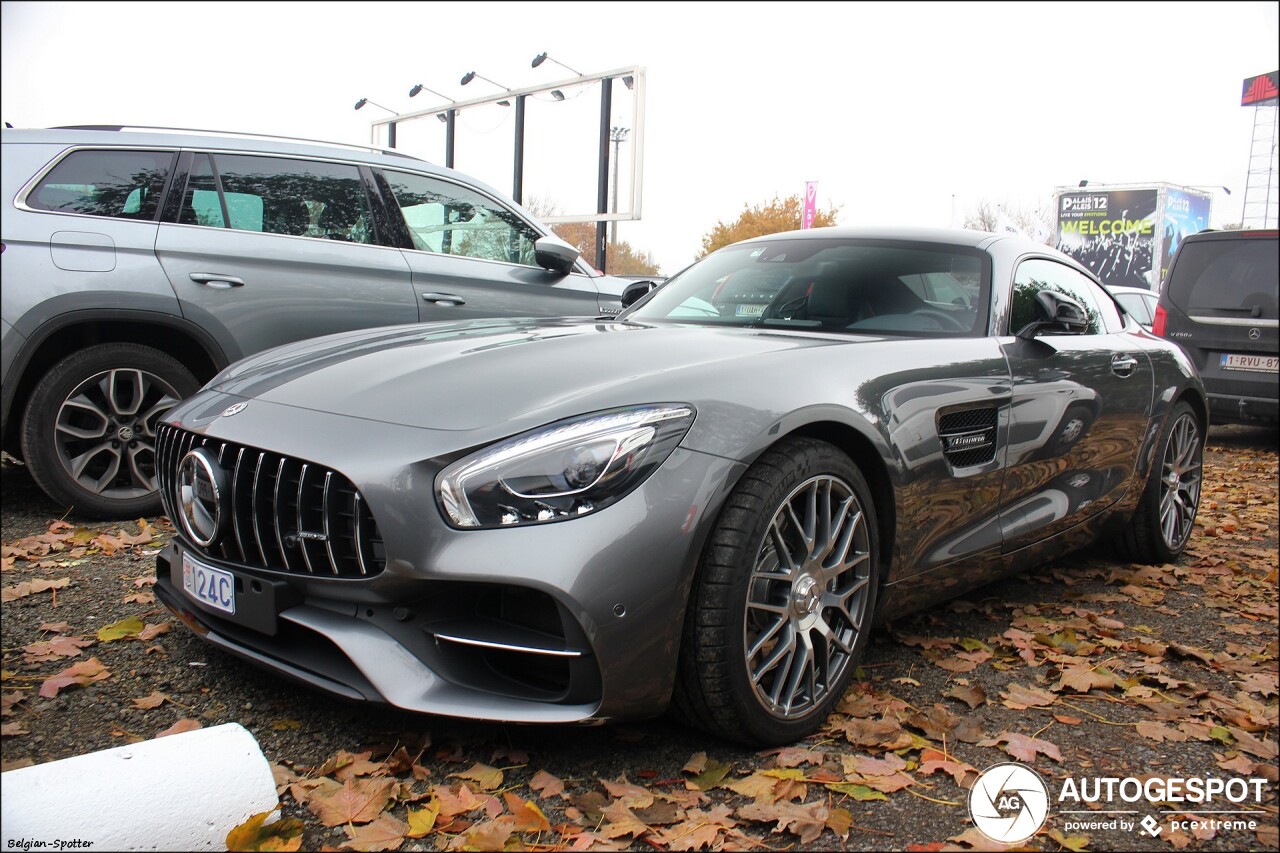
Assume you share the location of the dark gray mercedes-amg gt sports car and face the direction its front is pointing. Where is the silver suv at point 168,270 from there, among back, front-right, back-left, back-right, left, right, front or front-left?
right

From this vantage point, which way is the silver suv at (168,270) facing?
to the viewer's right

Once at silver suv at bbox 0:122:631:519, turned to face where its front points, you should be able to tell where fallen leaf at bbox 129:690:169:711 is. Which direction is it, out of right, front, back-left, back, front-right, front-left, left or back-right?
right

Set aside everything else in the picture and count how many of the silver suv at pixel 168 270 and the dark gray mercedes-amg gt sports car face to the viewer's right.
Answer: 1

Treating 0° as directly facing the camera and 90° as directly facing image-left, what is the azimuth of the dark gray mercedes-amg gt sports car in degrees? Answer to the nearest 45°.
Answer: approximately 45°

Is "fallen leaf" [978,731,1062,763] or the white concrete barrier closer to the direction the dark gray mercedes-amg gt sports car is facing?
the white concrete barrier

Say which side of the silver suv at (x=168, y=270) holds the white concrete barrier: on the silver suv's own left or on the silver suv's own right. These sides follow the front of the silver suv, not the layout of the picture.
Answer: on the silver suv's own right

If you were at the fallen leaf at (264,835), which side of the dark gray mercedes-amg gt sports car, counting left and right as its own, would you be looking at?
front

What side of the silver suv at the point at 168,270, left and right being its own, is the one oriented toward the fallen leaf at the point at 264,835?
right

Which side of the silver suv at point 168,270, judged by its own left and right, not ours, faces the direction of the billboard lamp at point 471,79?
left

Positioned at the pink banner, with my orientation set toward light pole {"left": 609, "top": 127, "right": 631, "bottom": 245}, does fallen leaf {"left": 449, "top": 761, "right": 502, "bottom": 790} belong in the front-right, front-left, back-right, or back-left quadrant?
front-left

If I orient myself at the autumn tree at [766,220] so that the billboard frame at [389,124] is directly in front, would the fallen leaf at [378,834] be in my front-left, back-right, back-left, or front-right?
front-left

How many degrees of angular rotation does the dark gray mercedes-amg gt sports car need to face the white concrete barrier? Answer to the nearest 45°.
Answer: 0° — it already faces it

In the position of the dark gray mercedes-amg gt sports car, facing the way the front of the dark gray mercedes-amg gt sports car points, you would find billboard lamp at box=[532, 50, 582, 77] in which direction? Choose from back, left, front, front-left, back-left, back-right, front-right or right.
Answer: back-right

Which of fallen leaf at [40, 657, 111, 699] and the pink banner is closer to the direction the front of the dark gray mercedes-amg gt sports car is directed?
the fallen leaf

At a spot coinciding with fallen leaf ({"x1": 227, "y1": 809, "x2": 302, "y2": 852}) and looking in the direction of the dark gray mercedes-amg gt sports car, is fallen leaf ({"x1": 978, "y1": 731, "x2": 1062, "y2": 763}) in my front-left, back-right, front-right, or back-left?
front-right

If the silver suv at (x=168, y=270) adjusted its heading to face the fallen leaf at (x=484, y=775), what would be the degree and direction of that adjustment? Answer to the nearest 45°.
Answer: approximately 90° to its right
